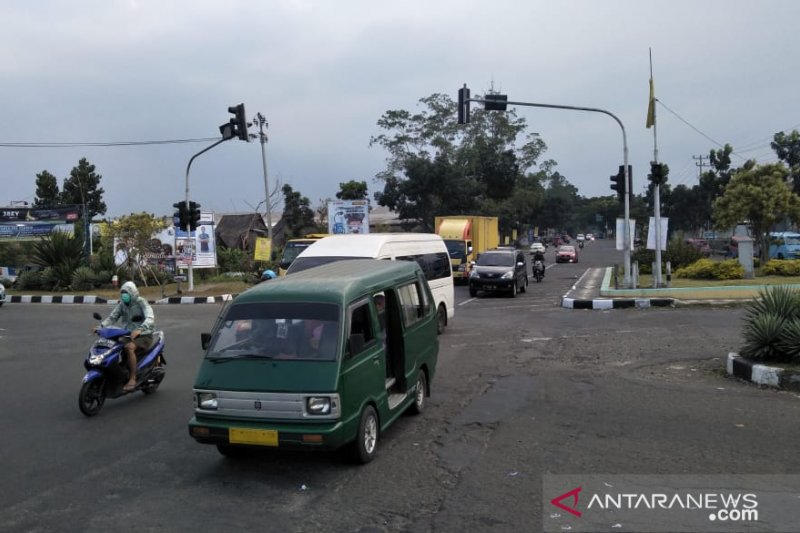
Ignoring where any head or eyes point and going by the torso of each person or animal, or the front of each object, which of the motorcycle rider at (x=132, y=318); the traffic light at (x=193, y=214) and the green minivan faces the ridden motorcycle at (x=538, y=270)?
the traffic light

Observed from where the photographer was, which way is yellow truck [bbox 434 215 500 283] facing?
facing the viewer and to the left of the viewer

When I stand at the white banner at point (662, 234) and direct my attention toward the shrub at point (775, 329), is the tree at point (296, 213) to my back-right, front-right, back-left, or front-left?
back-right

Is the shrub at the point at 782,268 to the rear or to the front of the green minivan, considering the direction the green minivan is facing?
to the rear

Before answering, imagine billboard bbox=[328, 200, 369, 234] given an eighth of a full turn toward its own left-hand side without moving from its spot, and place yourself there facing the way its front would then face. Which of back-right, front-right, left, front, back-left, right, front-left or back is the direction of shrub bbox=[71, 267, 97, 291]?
right

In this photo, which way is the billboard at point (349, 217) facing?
toward the camera

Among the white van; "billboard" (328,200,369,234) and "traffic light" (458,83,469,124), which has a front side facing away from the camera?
the traffic light

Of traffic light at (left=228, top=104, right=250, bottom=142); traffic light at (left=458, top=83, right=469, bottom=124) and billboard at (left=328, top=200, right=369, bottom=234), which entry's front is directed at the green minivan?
the billboard

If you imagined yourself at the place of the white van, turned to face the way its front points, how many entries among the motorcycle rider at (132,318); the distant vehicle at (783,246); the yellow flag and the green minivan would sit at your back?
2

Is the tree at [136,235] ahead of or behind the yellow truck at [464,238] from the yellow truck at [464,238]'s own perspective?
ahead

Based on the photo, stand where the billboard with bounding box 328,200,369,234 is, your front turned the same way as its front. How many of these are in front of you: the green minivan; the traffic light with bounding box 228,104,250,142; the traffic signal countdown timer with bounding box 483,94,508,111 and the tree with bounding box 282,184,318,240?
3

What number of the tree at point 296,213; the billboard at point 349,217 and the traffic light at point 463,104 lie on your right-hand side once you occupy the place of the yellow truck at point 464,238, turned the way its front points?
2
